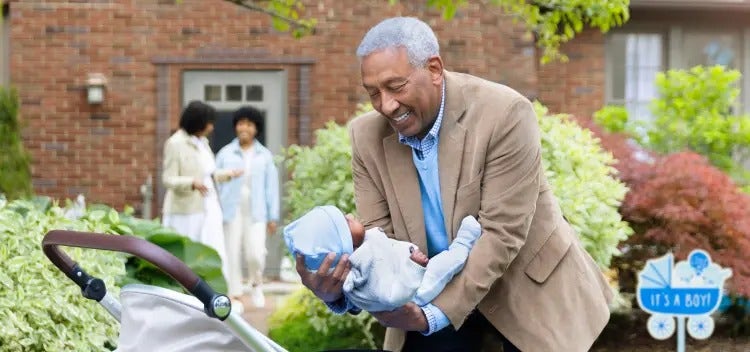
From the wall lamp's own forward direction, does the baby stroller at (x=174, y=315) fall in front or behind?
in front

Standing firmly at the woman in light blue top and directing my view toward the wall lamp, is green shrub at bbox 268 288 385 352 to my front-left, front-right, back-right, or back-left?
back-left

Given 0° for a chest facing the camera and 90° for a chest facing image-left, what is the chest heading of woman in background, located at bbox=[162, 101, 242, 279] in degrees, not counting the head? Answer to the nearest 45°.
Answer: approximately 315°

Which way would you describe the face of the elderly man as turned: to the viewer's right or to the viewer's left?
to the viewer's left

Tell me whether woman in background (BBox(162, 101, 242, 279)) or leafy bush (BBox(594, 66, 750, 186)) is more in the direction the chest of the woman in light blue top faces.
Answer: the woman in background

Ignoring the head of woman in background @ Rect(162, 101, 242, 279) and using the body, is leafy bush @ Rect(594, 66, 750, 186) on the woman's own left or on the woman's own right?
on the woman's own left

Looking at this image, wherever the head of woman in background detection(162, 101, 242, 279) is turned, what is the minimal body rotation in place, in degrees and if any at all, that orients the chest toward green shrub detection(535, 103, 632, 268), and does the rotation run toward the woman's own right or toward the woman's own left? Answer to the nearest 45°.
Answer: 0° — they already face it

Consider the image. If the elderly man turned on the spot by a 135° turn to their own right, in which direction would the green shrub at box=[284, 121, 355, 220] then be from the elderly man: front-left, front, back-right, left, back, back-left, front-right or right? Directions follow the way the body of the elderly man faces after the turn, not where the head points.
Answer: front

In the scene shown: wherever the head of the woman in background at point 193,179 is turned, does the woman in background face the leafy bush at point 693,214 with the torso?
yes

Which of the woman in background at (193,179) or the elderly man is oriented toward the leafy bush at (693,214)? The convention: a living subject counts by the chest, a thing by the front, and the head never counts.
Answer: the woman in background

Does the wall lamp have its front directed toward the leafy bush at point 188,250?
yes

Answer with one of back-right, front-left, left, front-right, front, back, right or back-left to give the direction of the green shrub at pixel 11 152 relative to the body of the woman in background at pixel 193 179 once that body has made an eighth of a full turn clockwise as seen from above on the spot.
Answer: back-right

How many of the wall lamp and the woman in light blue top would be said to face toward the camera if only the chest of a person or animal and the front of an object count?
2
